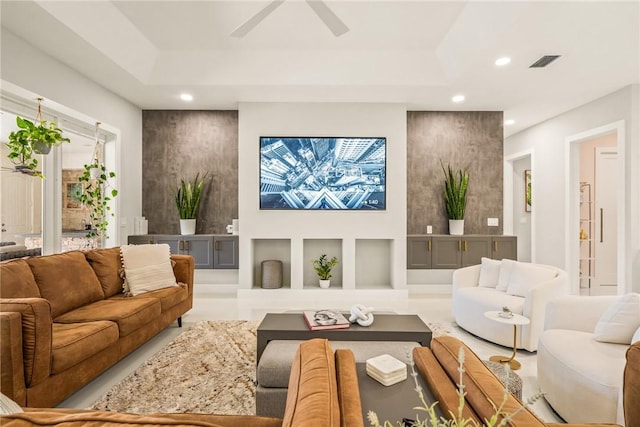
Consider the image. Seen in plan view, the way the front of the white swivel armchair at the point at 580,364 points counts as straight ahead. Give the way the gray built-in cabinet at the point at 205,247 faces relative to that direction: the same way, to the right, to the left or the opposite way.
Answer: to the left

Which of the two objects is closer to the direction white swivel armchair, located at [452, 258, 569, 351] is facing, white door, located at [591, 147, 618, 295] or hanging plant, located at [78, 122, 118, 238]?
the hanging plant

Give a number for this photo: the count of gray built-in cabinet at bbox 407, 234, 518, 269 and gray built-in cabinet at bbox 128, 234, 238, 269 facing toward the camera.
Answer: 2

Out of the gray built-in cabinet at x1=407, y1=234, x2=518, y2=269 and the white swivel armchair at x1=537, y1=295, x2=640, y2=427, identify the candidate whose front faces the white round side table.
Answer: the gray built-in cabinet

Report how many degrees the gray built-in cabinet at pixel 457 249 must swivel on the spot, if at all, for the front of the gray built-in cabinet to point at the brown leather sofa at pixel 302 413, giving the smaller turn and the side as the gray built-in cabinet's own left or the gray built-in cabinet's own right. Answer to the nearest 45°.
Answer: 0° — it already faces it

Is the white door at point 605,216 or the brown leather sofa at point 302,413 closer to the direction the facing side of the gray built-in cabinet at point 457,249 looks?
the brown leather sofa

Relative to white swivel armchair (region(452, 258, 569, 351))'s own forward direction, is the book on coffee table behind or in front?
in front

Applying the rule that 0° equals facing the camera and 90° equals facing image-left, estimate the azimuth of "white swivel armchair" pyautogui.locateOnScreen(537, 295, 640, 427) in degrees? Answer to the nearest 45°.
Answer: approximately 45°

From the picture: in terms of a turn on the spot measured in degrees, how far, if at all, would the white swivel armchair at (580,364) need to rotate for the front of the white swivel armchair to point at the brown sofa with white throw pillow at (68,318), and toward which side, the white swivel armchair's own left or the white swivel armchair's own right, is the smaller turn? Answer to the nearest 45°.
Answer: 0° — it already faces it

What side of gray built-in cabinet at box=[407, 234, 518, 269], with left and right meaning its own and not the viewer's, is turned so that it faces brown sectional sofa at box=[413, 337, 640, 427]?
front

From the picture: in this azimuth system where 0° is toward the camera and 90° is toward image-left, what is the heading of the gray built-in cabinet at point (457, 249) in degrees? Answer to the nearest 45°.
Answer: approximately 0°

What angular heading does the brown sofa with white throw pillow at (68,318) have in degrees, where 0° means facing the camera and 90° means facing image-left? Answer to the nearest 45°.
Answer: approximately 315°

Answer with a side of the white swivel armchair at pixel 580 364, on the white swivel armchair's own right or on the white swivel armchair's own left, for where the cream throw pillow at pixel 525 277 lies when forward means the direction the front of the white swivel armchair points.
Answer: on the white swivel armchair's own right

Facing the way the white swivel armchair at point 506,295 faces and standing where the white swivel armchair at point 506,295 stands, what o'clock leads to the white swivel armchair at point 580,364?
the white swivel armchair at point 580,364 is roughly at 10 o'clock from the white swivel armchair at point 506,295.

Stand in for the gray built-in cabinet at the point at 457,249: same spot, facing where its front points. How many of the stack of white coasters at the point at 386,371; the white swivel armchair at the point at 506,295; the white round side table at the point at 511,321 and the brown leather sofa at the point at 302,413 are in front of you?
4

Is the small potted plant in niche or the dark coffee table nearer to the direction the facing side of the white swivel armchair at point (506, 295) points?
the dark coffee table
